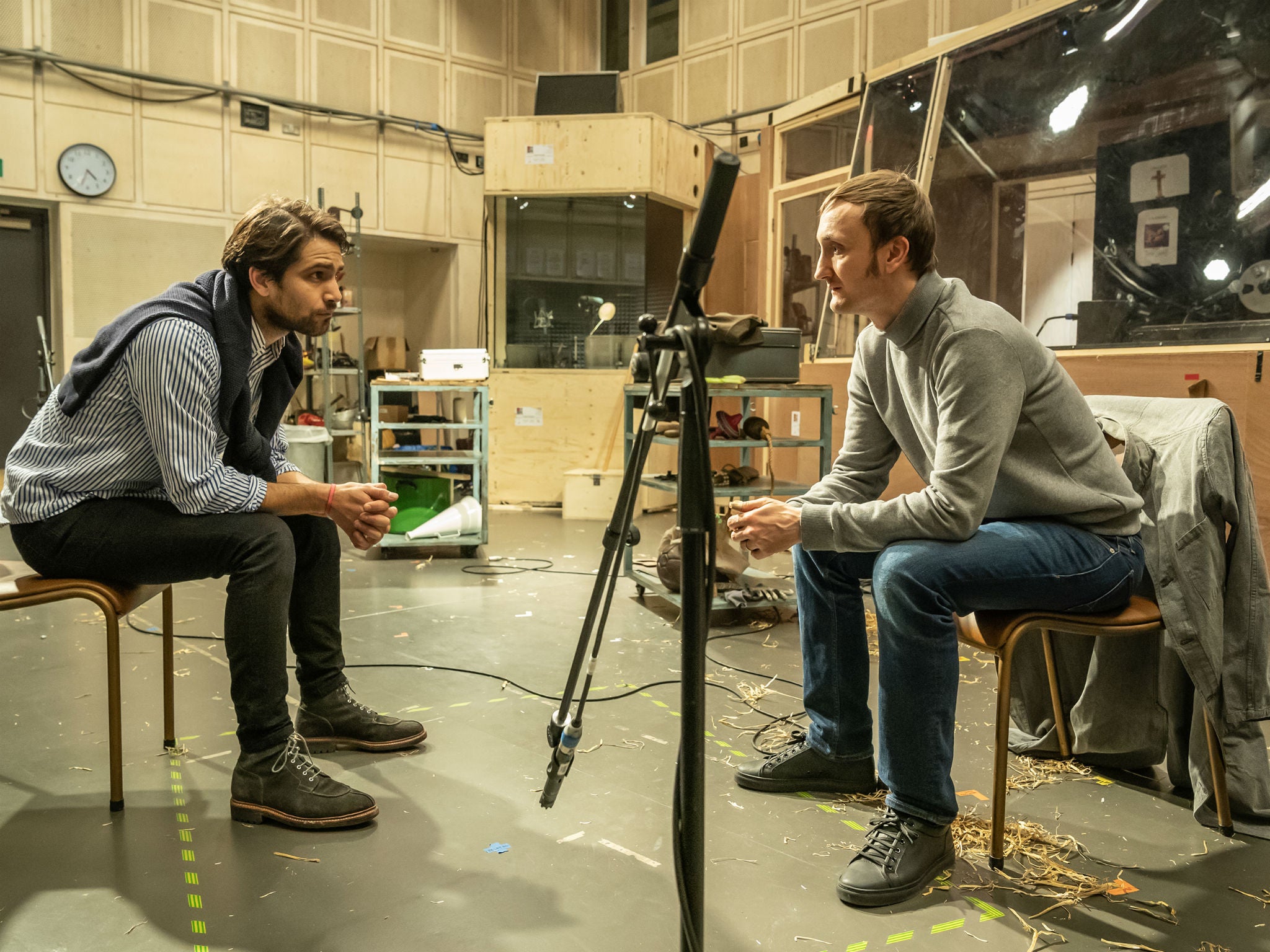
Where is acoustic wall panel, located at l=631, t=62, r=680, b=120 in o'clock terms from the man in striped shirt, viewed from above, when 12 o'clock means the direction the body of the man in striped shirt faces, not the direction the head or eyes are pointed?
The acoustic wall panel is roughly at 10 o'clock from the man in striped shirt.

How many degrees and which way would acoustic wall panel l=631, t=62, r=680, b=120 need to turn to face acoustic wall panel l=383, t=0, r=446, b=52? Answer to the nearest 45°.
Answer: approximately 45° to its right

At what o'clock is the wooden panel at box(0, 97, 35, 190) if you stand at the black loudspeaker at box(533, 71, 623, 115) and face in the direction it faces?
The wooden panel is roughly at 3 o'clock from the black loudspeaker.

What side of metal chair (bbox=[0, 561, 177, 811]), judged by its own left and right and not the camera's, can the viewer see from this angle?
right

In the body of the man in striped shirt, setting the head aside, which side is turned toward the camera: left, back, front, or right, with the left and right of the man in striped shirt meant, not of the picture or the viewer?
right

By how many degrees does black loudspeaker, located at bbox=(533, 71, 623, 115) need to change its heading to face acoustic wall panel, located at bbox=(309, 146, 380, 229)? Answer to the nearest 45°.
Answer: approximately 135° to its right

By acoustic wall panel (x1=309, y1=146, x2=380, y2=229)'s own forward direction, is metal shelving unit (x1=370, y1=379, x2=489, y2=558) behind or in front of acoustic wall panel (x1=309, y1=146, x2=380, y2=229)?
in front

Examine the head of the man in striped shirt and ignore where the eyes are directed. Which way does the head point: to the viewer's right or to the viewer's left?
to the viewer's right

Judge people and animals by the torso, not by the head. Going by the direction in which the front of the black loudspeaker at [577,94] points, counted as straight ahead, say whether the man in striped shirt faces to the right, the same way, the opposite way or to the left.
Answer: to the left

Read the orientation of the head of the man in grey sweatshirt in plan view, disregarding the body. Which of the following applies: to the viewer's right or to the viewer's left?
to the viewer's left

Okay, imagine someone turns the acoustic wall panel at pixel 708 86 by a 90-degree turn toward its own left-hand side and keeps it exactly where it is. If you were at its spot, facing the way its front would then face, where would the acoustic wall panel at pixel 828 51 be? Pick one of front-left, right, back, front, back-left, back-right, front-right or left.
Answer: front
